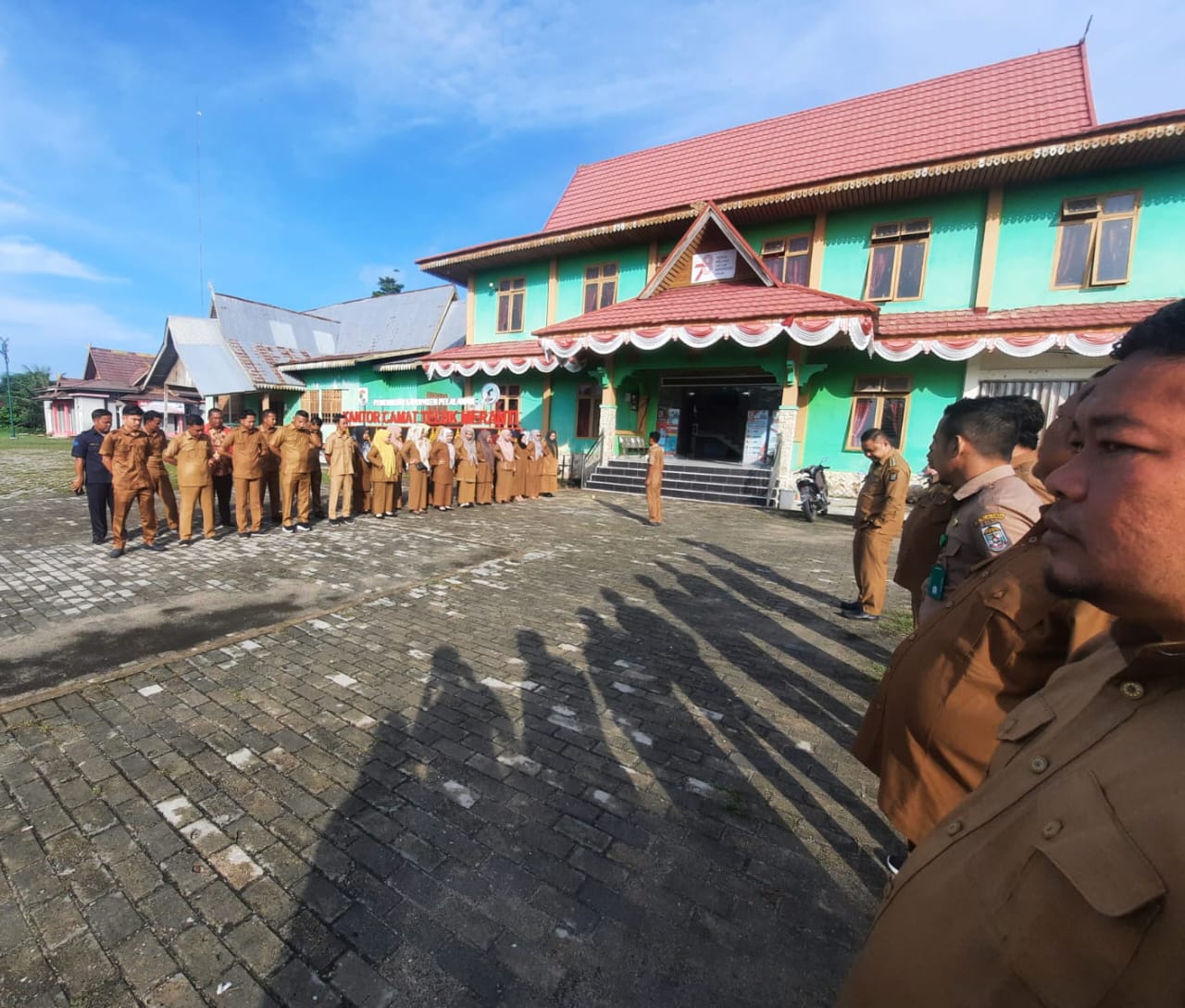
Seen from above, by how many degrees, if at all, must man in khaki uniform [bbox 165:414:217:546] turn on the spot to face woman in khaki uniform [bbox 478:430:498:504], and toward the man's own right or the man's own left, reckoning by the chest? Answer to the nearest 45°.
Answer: approximately 90° to the man's own left

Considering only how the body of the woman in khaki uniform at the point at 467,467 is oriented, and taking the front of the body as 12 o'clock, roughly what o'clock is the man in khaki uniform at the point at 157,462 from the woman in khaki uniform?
The man in khaki uniform is roughly at 3 o'clock from the woman in khaki uniform.

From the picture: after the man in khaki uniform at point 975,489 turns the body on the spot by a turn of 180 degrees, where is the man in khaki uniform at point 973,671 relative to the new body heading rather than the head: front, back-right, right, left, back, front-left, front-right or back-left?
right

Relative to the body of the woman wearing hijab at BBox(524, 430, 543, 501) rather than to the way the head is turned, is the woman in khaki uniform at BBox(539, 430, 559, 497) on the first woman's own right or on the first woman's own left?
on the first woman's own left

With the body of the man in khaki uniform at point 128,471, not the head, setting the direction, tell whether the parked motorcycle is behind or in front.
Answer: in front

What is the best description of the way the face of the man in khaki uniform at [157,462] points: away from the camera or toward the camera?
toward the camera

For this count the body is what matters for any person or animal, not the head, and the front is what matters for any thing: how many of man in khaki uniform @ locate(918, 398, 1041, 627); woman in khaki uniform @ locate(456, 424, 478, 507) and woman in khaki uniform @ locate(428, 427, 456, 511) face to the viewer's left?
1

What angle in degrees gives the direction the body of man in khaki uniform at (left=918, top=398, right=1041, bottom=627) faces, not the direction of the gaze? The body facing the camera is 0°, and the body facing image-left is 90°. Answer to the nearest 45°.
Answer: approximately 90°

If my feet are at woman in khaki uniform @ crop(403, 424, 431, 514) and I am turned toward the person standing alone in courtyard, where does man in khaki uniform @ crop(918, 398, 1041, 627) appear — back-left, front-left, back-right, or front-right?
front-right

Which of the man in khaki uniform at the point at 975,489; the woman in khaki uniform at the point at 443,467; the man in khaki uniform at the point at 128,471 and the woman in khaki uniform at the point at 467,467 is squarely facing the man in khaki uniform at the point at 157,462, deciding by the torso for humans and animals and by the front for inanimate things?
the man in khaki uniform at the point at 975,489

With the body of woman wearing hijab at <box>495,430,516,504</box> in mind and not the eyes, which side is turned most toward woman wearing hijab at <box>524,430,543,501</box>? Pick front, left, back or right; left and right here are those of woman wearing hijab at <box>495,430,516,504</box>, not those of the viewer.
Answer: left

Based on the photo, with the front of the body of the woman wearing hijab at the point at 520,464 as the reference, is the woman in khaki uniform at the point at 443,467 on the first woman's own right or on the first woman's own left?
on the first woman's own right

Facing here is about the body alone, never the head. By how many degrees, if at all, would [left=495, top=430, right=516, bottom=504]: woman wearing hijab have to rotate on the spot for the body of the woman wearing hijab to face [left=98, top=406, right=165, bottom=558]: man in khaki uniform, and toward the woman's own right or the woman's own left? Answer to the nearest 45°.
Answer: approximately 90° to the woman's own right

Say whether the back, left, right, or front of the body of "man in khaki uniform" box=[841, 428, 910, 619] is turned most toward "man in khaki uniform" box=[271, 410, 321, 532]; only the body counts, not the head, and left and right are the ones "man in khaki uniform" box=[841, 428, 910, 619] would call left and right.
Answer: front

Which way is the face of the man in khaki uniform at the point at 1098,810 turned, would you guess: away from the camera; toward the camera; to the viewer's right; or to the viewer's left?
to the viewer's left

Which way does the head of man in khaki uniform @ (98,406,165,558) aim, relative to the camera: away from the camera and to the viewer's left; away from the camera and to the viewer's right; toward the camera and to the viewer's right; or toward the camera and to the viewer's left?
toward the camera and to the viewer's right

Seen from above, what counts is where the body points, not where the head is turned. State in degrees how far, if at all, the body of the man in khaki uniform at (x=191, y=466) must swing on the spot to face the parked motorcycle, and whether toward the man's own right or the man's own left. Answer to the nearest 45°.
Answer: approximately 45° to the man's own left
